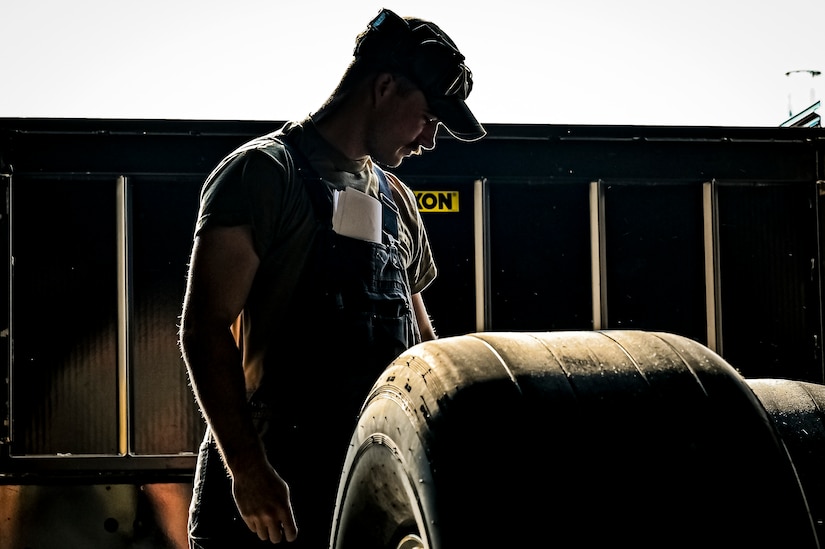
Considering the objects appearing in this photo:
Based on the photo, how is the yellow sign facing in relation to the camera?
toward the camera
